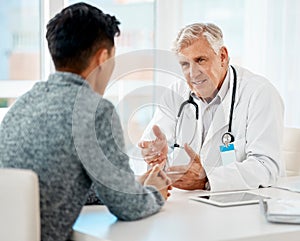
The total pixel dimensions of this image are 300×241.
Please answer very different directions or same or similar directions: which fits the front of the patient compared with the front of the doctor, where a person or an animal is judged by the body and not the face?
very different directions

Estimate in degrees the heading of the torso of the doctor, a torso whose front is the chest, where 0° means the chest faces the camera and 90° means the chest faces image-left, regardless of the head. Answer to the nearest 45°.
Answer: approximately 45°

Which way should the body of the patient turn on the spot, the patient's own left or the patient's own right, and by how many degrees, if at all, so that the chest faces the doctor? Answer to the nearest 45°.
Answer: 0° — they already face them

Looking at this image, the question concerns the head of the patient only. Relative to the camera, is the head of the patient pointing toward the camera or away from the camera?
away from the camera

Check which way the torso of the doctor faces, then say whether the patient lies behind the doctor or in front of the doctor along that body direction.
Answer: in front

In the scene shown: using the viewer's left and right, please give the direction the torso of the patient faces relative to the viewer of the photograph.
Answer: facing away from the viewer and to the right of the viewer
